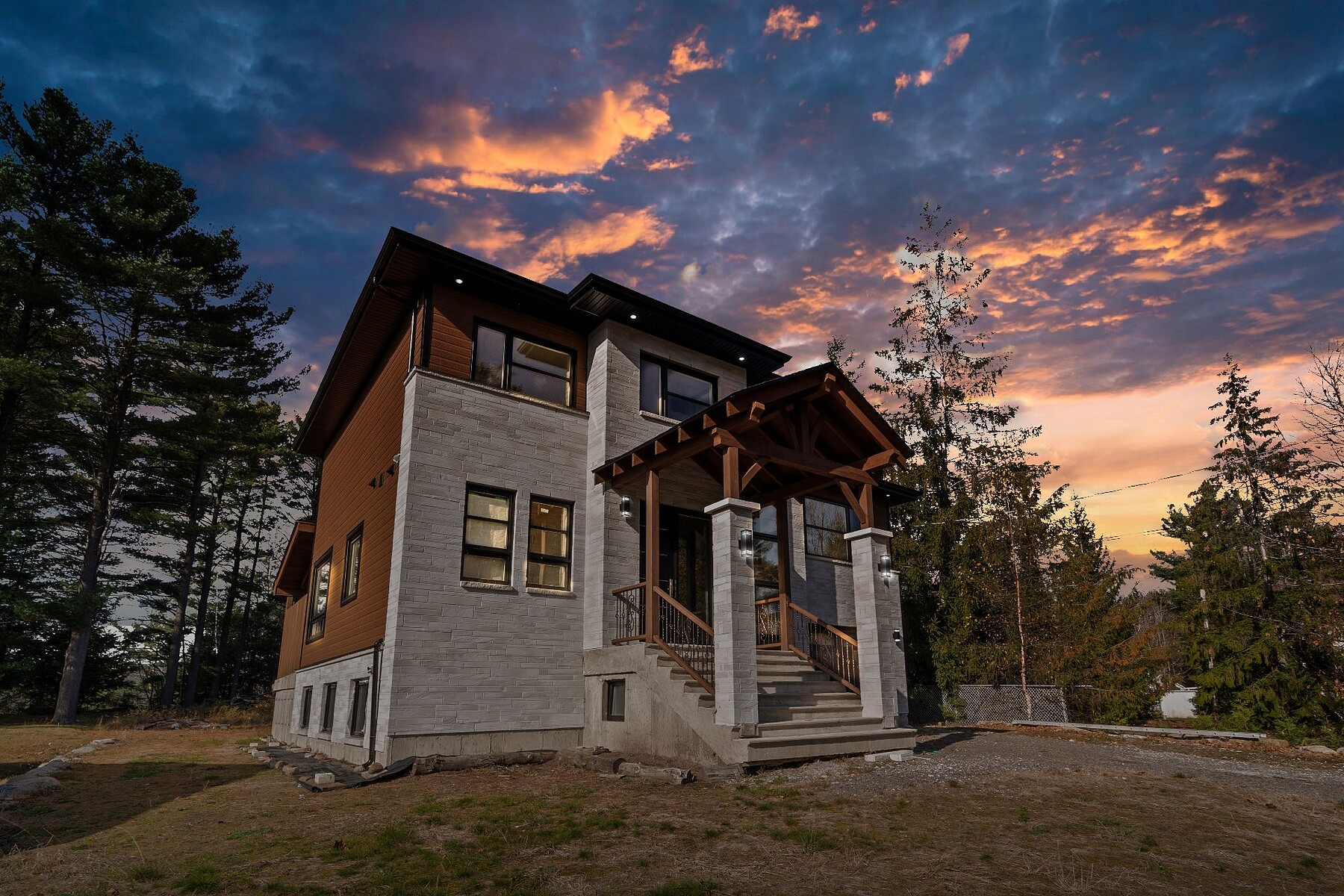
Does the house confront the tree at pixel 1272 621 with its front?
no

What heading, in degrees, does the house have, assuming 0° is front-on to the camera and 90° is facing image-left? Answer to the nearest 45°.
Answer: approximately 315°
